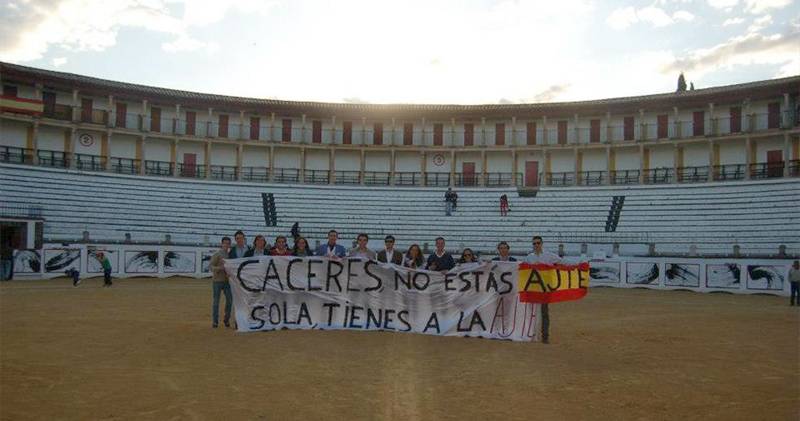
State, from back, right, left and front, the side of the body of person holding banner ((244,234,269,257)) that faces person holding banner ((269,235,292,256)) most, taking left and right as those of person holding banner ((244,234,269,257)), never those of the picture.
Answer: left

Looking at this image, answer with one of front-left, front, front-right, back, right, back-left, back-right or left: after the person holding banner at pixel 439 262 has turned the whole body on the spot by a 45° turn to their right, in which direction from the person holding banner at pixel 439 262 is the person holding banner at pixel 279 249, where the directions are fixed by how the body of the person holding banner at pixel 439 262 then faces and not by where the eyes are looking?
front-right

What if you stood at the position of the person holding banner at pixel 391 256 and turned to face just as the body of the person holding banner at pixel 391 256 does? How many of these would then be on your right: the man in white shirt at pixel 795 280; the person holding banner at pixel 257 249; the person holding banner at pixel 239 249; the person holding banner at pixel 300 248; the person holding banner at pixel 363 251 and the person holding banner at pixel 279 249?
5

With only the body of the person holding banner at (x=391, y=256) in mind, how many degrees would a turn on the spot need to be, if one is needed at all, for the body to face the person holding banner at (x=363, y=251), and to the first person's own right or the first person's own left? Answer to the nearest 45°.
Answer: approximately 90° to the first person's own right
